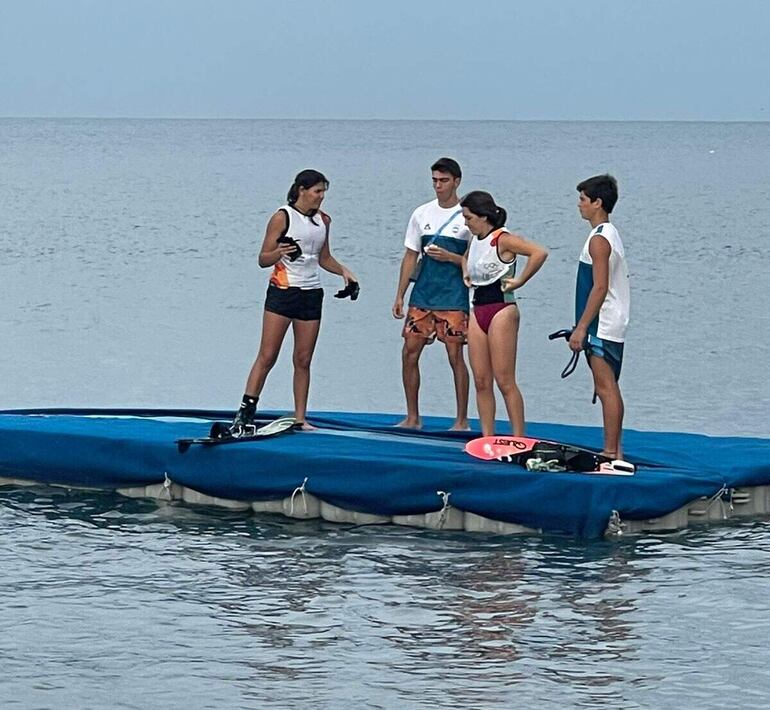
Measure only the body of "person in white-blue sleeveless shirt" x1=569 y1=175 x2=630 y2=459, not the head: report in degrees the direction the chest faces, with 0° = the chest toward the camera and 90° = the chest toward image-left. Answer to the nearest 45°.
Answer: approximately 90°

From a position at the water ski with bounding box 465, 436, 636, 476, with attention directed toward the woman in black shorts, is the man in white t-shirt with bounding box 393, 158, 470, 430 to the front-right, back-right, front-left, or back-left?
front-right

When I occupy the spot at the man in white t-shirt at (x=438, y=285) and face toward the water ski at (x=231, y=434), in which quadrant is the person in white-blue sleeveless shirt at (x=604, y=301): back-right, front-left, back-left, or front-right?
back-left

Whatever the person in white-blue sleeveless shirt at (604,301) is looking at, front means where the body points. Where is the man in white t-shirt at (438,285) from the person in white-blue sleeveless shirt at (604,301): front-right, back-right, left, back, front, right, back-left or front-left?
front-right

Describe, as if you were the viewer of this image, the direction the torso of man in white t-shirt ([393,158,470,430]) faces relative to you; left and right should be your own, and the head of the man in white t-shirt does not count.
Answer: facing the viewer

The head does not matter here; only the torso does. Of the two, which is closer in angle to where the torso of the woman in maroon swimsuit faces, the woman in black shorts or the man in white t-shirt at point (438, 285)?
the woman in black shorts

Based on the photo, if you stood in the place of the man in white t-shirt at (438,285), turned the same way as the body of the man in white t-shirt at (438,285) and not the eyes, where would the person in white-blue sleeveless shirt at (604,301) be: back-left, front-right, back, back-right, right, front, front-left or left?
front-left

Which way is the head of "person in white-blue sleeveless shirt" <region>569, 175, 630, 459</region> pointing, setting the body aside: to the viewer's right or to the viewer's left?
to the viewer's left

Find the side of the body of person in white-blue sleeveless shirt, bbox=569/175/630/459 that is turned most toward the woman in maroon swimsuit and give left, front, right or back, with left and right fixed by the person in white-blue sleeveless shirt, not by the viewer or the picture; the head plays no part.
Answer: front

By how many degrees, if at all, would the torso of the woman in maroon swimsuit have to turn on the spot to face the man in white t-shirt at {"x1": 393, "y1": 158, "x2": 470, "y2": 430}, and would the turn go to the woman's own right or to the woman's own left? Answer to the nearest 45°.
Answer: approximately 90° to the woman's own right

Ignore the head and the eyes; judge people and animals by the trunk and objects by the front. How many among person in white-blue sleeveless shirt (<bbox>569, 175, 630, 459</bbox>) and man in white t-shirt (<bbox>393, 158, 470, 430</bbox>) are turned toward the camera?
1

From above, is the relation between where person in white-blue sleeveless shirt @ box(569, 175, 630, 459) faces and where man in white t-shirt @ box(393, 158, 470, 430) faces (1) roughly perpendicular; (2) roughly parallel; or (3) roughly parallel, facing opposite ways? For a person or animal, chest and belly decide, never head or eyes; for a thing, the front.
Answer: roughly perpendicular

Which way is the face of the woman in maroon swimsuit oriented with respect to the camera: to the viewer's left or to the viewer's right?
to the viewer's left

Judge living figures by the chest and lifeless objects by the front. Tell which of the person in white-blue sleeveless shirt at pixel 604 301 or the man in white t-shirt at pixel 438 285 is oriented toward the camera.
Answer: the man in white t-shirt at pixel 438 285

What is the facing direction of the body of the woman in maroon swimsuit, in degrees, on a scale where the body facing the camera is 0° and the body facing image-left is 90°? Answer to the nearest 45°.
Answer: approximately 45°
